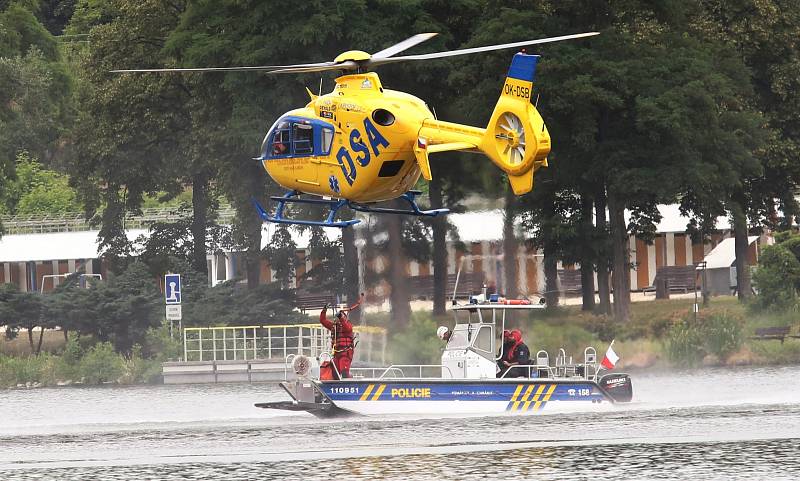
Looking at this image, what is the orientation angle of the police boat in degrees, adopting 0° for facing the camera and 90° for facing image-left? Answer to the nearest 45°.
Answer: approximately 90°

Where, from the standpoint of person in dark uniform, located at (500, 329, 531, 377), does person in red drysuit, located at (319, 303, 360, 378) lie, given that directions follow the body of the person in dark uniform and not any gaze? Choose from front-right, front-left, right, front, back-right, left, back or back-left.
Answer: front

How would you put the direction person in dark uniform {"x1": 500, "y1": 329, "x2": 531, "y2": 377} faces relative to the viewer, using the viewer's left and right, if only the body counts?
facing to the left of the viewer
